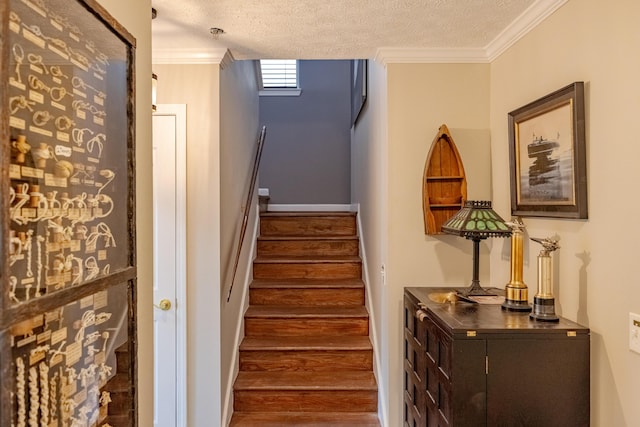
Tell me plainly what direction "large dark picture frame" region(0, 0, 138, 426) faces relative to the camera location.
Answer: facing the viewer and to the right of the viewer

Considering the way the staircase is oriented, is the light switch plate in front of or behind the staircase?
in front

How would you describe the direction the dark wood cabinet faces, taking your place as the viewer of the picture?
facing to the left of the viewer

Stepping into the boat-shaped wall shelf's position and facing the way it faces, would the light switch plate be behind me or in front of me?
in front

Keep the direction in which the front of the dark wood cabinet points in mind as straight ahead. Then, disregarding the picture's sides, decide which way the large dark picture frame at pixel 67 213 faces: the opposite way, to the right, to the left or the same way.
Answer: the opposite way

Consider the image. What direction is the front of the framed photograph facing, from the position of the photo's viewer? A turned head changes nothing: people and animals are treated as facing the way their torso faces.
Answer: facing the viewer and to the left of the viewer

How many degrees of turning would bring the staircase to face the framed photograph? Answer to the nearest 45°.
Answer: approximately 45° to its left

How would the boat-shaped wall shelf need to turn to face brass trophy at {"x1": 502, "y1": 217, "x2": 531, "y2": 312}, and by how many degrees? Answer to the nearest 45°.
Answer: approximately 45° to its left

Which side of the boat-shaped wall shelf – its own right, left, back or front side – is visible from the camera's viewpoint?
front

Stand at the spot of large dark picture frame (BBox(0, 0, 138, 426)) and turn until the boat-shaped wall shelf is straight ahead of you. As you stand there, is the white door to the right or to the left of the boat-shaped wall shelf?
left

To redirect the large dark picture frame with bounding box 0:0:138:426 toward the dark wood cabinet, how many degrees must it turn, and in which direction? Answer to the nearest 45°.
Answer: approximately 45° to its left

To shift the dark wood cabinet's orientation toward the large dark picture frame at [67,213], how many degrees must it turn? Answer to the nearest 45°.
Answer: approximately 45° to its left

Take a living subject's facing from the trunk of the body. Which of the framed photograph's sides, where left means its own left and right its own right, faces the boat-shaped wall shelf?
right

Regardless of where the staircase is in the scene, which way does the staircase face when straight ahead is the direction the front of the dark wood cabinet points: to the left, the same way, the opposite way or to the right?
to the left
